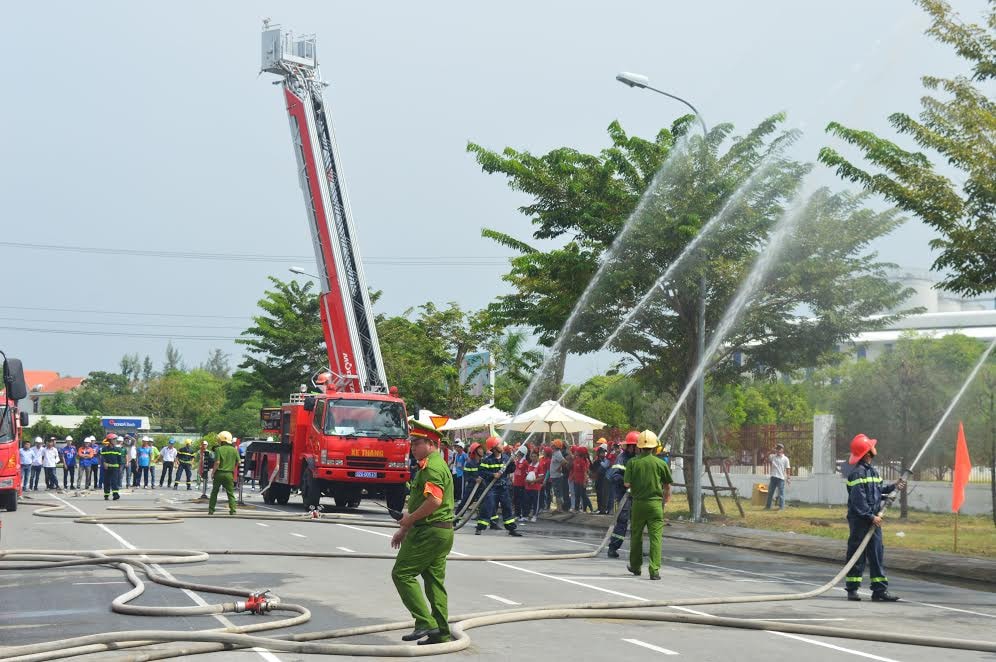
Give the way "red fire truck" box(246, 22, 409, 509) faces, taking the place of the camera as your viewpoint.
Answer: facing the viewer and to the right of the viewer

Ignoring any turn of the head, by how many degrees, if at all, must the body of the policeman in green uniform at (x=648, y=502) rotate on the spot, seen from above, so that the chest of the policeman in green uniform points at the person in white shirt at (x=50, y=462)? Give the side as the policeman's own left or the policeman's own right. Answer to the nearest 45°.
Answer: approximately 45° to the policeman's own left

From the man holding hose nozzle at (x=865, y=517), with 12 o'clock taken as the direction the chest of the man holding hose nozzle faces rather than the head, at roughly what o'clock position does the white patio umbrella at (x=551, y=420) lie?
The white patio umbrella is roughly at 8 o'clock from the man holding hose nozzle.

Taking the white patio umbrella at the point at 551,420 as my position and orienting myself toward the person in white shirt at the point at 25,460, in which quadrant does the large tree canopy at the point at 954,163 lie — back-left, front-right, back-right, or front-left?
back-left

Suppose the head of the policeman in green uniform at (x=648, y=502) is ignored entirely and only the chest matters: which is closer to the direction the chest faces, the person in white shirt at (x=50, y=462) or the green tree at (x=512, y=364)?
the green tree

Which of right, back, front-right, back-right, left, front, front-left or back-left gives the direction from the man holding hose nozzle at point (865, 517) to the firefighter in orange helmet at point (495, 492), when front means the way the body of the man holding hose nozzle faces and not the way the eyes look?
back-left

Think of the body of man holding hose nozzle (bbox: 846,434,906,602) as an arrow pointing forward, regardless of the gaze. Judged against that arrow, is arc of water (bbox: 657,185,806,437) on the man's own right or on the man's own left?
on the man's own left

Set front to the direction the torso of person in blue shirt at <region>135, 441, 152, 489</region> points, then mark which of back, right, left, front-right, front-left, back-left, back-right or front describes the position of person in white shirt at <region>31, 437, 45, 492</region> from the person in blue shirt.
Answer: front-right

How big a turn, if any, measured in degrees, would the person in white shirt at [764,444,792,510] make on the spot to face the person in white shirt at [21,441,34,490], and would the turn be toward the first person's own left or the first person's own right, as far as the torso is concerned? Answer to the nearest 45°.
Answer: approximately 90° to the first person's own right

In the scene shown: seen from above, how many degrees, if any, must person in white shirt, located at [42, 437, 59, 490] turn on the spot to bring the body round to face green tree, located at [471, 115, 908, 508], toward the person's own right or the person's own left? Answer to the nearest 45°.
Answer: approximately 45° to the person's own left

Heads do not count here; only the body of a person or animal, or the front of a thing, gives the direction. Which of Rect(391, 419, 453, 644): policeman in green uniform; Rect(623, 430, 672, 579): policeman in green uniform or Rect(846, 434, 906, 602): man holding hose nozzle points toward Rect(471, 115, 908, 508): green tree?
Rect(623, 430, 672, 579): policeman in green uniform

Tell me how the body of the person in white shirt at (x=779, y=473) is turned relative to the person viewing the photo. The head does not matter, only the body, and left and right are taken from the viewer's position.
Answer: facing the viewer

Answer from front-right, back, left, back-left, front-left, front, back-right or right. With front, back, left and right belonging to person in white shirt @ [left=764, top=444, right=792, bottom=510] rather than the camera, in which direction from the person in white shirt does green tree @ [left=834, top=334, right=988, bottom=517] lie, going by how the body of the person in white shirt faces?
back-left

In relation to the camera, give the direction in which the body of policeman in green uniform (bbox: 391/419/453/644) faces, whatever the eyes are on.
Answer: to the viewer's left
